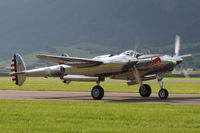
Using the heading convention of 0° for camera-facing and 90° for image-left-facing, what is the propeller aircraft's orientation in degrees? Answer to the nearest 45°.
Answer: approximately 315°
